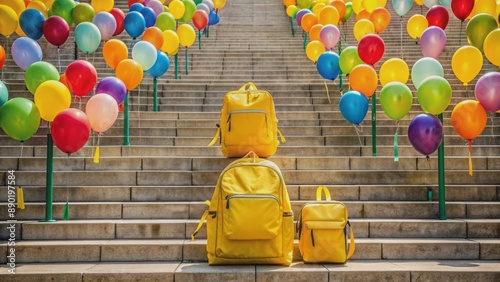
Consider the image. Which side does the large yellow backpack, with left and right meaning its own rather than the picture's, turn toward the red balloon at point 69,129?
right

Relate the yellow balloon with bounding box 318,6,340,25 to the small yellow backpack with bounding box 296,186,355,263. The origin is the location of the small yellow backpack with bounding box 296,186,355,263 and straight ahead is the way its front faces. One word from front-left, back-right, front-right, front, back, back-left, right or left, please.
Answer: back

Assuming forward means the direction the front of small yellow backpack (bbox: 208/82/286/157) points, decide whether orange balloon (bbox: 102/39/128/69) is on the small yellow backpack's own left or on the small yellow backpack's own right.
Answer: on the small yellow backpack's own right

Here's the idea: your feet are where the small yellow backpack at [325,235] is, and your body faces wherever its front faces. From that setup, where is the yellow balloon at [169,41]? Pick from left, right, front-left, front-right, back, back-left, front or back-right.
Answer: back-right

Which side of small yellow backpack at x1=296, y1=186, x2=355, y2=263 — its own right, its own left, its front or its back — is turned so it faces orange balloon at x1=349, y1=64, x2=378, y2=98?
back

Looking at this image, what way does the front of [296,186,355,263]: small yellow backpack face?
toward the camera

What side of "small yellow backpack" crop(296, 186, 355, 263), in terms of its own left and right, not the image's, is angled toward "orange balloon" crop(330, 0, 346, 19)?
back

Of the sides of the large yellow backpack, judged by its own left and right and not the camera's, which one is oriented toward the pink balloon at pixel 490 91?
left

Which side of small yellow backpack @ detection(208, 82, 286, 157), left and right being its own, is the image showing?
front

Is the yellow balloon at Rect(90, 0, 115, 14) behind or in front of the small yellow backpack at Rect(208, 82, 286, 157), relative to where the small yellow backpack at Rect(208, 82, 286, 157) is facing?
behind

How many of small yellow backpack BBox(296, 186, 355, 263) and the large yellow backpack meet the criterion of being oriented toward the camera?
2

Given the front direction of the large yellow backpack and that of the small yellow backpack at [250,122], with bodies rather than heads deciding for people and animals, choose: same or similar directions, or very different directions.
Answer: same or similar directions

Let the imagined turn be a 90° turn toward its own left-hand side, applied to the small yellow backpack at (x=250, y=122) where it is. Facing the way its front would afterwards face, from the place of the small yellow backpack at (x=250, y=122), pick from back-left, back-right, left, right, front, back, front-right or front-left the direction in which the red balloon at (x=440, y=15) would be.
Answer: front-left

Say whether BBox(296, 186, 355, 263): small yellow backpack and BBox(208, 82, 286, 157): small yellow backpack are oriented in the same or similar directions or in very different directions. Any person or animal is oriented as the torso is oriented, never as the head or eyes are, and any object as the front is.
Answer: same or similar directions
